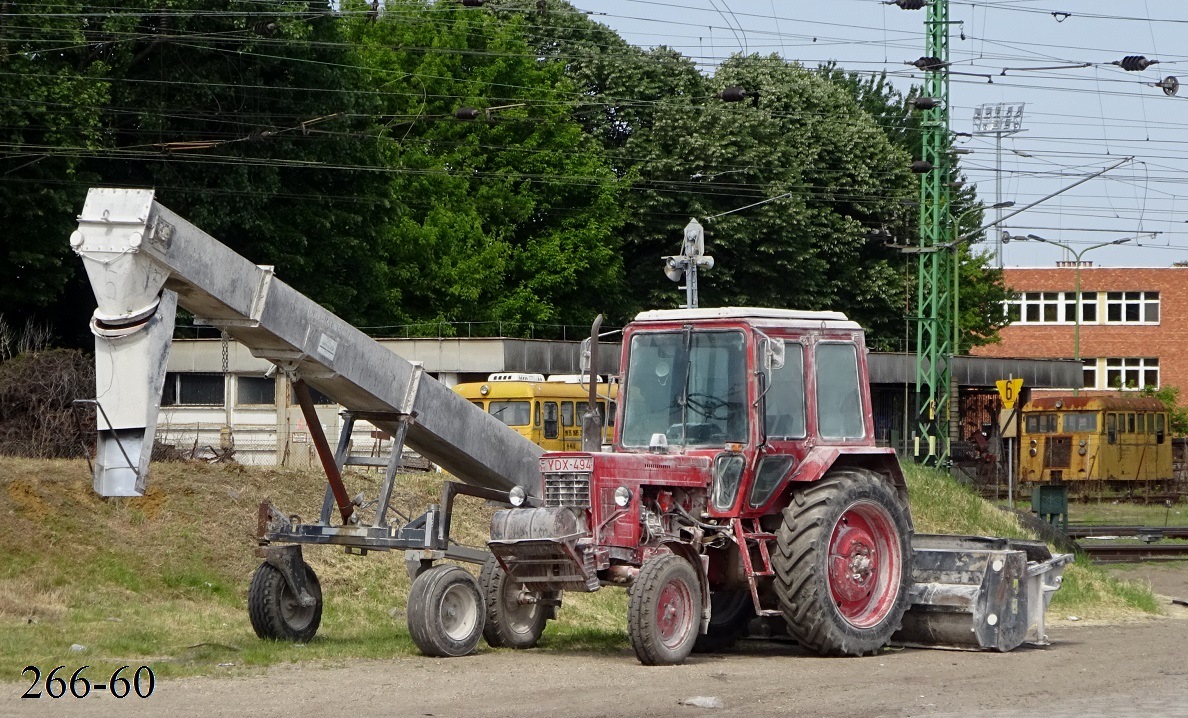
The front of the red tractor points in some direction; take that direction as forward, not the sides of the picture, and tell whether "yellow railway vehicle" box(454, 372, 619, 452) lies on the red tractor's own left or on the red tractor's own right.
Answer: on the red tractor's own right

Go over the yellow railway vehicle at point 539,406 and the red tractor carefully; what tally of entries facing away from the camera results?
0

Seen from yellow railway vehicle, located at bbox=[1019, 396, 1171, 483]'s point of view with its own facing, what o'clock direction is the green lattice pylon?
The green lattice pylon is roughly at 11 o'clock from the yellow railway vehicle.

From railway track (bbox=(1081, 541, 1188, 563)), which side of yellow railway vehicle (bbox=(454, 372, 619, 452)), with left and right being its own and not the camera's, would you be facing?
left

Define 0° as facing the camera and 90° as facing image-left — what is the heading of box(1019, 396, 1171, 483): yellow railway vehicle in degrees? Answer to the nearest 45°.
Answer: approximately 45°

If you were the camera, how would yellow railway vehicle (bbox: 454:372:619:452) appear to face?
facing the viewer and to the left of the viewer

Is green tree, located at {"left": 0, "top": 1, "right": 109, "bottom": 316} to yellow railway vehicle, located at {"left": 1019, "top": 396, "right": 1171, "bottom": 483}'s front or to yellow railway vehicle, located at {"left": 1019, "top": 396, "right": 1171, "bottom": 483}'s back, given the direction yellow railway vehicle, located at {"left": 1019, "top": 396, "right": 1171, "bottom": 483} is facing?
to the front

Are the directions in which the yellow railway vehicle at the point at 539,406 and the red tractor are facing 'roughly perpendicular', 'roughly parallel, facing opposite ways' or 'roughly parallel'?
roughly parallel

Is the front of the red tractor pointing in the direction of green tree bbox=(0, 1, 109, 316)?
no

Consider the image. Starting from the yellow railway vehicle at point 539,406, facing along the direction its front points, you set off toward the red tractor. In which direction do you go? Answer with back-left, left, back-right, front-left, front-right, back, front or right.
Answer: front-left

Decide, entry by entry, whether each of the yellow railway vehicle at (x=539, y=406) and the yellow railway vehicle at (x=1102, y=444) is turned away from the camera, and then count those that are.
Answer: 0

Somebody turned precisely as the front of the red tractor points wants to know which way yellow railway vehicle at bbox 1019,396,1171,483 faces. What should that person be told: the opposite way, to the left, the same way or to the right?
the same way

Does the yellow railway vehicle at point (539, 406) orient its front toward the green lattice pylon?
no

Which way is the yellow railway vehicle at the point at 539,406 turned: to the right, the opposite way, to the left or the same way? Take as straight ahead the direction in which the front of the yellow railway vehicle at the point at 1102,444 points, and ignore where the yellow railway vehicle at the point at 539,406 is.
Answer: the same way

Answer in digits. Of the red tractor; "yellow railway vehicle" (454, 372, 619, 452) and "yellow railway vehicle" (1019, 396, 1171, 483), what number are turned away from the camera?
0

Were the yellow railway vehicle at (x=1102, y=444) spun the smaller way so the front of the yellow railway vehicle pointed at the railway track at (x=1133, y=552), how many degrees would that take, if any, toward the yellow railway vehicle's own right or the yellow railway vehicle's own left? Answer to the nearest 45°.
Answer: approximately 45° to the yellow railway vehicle's own left

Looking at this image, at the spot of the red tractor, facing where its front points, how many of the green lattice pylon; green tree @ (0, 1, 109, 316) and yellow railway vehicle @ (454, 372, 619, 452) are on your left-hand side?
0

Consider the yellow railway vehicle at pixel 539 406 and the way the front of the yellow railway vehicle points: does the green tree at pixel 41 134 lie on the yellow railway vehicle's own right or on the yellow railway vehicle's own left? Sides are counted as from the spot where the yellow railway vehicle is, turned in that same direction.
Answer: on the yellow railway vehicle's own right
